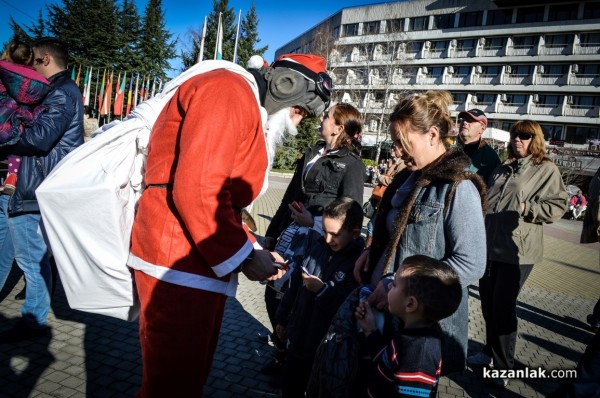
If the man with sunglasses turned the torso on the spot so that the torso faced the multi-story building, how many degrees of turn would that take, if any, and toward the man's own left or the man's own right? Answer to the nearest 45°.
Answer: approximately 135° to the man's own right

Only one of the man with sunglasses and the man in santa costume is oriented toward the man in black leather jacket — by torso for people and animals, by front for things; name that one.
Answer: the man with sunglasses

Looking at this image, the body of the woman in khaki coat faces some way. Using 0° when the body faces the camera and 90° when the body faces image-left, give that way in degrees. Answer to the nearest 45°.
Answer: approximately 45°

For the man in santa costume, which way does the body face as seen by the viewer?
to the viewer's right

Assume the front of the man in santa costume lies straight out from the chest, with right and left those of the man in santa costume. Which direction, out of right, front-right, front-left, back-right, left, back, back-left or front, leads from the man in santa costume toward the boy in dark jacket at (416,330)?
front

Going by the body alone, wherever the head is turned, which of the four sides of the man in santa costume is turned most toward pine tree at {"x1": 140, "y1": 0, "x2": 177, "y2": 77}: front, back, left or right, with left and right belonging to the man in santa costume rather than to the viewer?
left

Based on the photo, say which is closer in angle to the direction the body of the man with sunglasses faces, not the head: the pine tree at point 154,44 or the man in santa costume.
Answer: the man in santa costume

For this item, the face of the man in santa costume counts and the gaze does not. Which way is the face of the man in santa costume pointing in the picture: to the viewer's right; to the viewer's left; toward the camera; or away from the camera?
to the viewer's right

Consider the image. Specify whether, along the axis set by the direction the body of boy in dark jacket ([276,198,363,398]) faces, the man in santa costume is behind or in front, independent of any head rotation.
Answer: in front

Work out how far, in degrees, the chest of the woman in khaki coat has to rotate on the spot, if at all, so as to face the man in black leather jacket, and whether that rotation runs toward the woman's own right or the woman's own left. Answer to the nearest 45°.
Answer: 0° — they already face them

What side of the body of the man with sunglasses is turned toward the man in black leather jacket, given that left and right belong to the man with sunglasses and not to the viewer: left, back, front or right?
front

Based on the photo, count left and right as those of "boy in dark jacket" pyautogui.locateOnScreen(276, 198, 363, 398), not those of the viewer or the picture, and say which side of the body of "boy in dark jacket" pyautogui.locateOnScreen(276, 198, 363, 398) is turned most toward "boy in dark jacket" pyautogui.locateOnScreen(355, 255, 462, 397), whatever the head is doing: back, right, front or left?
left
